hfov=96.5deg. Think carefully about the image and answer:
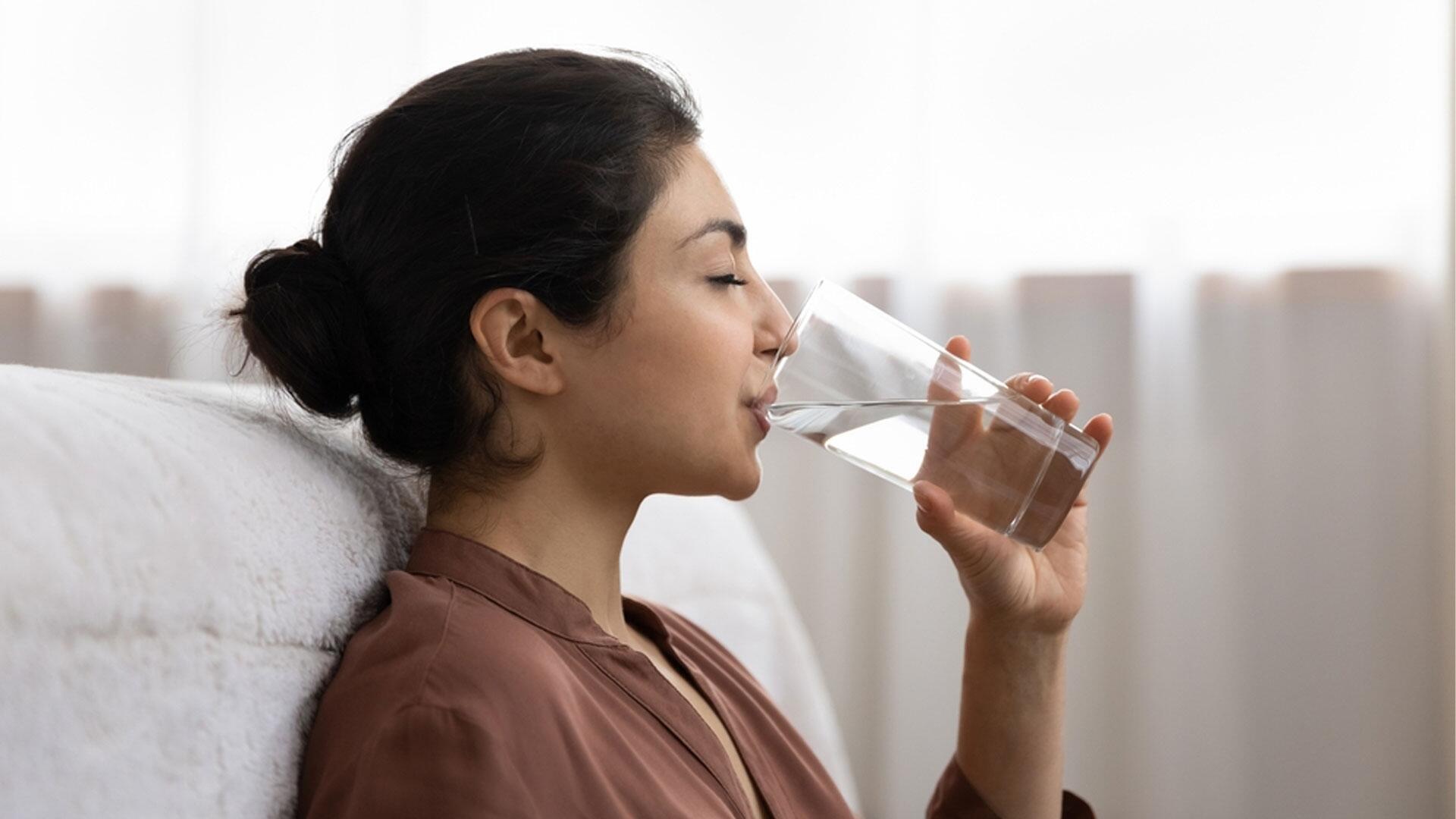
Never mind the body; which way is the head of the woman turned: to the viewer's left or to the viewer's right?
to the viewer's right

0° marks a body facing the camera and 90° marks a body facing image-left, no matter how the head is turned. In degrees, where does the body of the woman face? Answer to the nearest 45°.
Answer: approximately 270°
